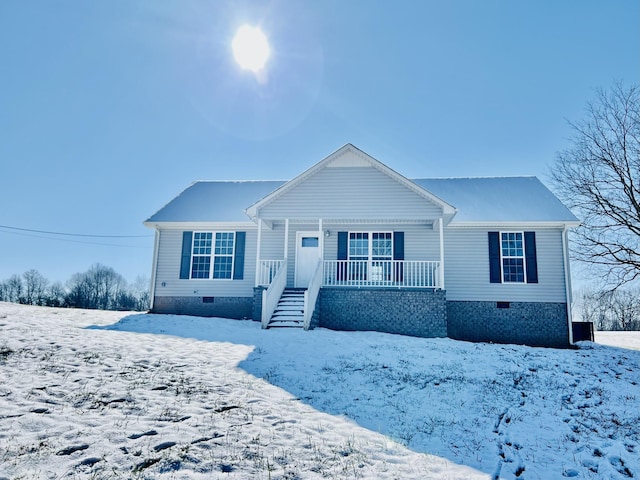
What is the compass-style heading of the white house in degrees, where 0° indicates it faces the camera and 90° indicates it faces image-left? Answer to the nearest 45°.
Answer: approximately 0°
